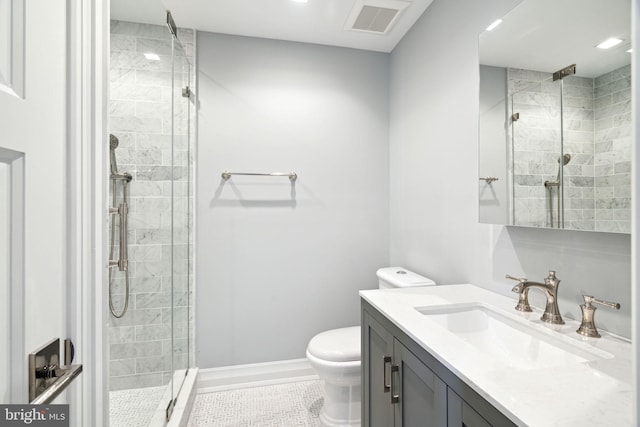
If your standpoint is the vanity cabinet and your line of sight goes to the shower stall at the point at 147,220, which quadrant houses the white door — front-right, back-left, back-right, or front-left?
front-left

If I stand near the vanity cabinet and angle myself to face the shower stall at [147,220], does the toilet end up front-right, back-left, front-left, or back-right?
front-right

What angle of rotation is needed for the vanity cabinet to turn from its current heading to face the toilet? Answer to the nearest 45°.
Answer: approximately 90° to its right

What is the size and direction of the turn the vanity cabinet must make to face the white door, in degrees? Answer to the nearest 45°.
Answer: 0° — it already faces it

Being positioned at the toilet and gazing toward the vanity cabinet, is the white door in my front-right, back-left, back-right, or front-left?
front-right

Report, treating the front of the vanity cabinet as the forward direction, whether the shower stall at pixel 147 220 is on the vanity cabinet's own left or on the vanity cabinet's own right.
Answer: on the vanity cabinet's own right

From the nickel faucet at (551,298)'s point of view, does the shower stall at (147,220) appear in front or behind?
in front

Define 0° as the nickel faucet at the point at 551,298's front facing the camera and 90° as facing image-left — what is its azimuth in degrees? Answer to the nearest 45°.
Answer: approximately 45°

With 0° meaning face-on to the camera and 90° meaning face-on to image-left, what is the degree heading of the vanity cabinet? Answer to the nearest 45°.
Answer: approximately 45°

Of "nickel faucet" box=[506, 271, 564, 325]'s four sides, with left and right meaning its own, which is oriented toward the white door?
front
